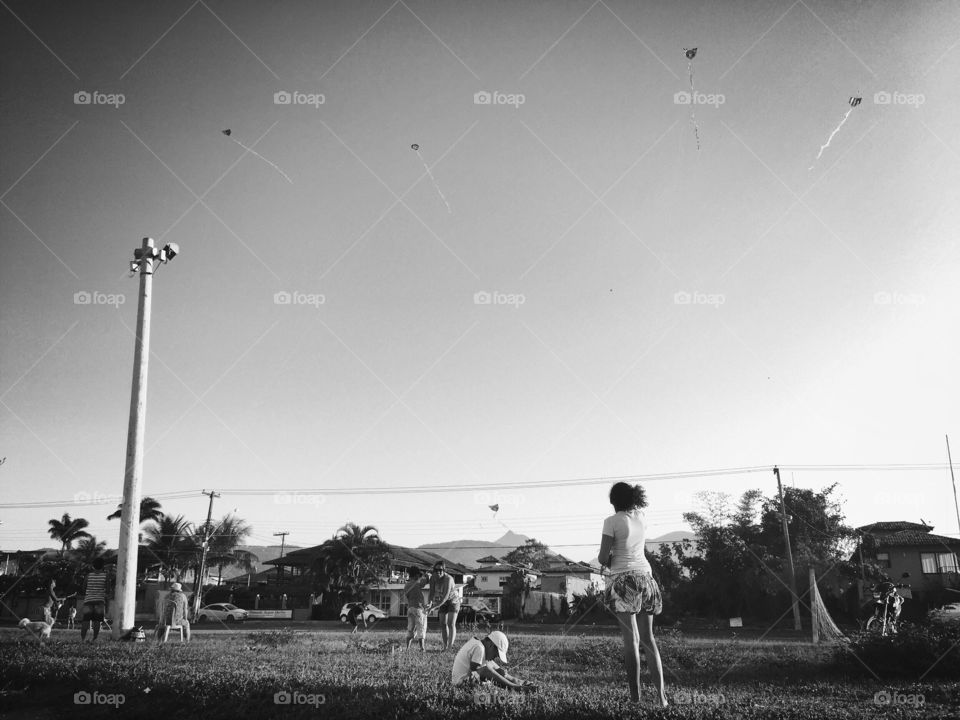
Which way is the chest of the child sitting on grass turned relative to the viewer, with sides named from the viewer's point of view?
facing to the right of the viewer

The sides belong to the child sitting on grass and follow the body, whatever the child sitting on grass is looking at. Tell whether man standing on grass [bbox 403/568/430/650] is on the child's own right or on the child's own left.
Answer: on the child's own left

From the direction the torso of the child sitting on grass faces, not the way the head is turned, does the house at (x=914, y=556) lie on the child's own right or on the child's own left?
on the child's own left

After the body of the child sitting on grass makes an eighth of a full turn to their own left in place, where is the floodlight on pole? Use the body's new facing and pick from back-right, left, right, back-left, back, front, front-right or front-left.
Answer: left

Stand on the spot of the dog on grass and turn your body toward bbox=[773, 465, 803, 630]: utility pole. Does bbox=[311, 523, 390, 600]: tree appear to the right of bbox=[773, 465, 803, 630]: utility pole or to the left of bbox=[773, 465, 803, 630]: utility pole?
left

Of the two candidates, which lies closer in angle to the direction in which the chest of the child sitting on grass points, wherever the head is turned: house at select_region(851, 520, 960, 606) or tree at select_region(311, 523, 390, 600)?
the house

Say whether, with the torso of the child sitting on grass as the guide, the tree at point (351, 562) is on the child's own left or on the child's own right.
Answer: on the child's own left

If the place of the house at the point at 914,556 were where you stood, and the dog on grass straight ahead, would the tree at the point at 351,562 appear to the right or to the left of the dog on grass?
right
